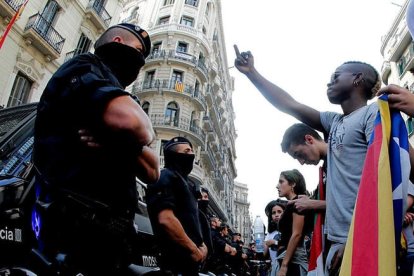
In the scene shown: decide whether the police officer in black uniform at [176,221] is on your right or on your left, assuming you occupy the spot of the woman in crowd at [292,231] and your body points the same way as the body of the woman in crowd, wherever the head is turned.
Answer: on your left

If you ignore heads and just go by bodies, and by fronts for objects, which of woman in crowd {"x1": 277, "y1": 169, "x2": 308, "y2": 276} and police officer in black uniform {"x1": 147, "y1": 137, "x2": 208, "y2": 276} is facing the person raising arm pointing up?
the police officer in black uniform

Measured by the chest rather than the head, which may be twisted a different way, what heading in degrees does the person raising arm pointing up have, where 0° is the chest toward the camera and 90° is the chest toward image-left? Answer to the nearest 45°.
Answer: approximately 45°

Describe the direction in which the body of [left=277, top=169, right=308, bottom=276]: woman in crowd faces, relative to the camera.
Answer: to the viewer's left

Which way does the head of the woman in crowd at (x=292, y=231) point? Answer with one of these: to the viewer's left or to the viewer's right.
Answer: to the viewer's left

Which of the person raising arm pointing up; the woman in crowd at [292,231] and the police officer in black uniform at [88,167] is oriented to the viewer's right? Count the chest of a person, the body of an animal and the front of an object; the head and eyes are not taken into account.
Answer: the police officer in black uniform

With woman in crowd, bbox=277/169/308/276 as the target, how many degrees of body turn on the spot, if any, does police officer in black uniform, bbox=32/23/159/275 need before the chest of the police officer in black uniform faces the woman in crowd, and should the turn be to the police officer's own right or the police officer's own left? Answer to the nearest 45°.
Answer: approximately 45° to the police officer's own left

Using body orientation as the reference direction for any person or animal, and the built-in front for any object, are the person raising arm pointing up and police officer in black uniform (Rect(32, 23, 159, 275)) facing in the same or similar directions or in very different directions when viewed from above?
very different directions

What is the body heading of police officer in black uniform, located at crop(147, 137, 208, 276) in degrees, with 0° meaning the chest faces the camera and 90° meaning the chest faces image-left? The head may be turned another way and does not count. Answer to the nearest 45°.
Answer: approximately 315°

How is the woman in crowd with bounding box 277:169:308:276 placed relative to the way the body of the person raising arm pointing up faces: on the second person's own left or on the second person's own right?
on the second person's own right

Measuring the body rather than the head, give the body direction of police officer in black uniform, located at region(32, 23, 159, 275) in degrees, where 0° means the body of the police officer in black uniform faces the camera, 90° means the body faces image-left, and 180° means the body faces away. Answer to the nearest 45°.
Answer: approximately 270°

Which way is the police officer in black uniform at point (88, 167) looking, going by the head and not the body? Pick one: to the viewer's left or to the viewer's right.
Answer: to the viewer's right

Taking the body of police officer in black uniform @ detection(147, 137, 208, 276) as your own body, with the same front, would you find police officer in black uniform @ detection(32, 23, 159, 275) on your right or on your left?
on your right
